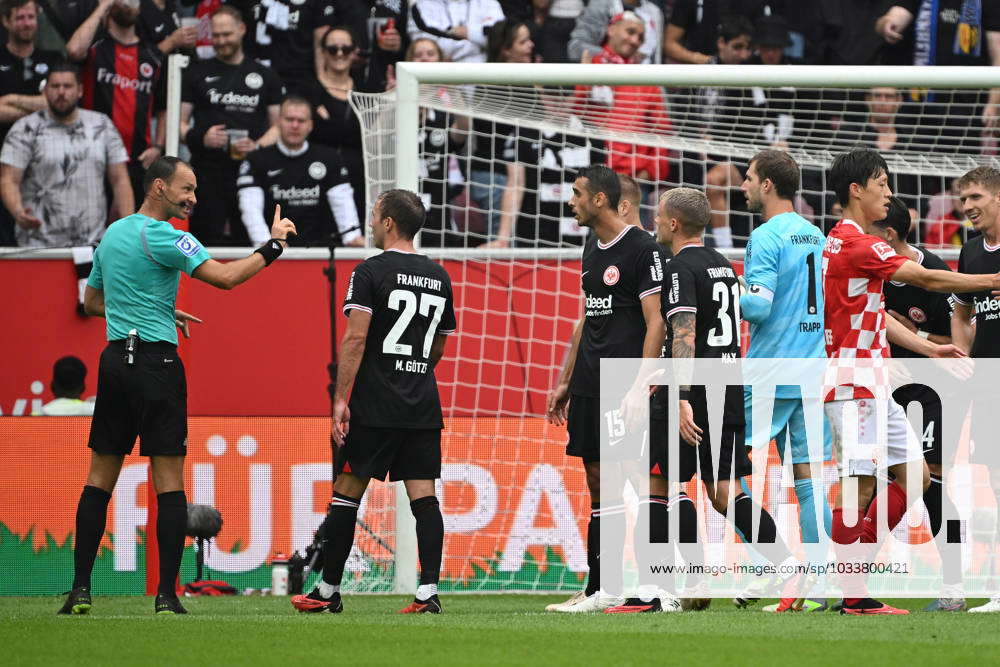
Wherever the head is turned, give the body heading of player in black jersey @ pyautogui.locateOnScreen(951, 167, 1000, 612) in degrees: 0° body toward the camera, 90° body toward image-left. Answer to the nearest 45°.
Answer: approximately 45°

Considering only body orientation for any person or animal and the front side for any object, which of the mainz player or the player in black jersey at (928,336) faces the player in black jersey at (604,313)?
the player in black jersey at (928,336)

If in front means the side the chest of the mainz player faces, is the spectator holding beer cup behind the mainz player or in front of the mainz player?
behind

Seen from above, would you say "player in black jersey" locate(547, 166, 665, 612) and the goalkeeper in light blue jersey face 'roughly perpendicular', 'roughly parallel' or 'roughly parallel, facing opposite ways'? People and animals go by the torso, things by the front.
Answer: roughly perpendicular

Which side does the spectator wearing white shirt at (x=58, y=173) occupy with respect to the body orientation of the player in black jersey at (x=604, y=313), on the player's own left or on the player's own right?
on the player's own right

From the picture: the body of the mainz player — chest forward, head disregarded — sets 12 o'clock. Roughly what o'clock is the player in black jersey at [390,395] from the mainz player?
The player in black jersey is roughly at 6 o'clock from the mainz player.

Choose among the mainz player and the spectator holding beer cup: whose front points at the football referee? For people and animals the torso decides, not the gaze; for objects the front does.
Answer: the spectator holding beer cup

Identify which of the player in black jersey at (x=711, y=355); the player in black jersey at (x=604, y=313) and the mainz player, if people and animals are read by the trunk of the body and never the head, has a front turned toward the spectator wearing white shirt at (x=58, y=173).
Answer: the player in black jersey at (x=711, y=355)

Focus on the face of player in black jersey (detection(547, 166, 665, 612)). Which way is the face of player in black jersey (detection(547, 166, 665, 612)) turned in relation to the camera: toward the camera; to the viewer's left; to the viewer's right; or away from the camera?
to the viewer's left
